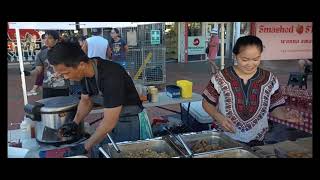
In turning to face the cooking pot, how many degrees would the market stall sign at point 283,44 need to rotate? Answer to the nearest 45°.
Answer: approximately 45° to its right

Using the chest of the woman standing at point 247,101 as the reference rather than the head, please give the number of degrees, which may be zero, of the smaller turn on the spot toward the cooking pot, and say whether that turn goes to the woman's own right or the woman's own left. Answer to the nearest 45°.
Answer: approximately 90° to the woman's own right

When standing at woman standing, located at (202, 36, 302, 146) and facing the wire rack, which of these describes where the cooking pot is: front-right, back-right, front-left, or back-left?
front-left

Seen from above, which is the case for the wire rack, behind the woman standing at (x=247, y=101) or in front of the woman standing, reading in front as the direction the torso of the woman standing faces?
behind

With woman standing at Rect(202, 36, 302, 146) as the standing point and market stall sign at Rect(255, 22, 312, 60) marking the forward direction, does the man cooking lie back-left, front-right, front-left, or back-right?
back-left

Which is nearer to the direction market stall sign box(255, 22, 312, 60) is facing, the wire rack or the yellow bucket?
the yellow bucket

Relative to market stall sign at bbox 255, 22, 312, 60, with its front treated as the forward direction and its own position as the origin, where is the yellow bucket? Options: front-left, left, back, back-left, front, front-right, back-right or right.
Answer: front-right

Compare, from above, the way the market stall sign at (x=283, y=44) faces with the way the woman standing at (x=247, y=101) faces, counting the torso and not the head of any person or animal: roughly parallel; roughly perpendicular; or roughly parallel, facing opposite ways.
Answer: roughly parallel

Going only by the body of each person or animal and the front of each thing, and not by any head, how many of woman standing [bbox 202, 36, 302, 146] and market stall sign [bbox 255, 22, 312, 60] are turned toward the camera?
2

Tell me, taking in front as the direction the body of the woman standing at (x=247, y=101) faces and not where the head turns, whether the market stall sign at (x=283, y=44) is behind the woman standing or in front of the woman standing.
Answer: behind

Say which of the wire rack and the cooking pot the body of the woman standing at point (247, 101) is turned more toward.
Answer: the cooking pot

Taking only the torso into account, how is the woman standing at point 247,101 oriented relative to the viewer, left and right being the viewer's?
facing the viewer

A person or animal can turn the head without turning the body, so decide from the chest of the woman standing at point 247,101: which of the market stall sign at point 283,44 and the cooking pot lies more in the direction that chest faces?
the cooking pot

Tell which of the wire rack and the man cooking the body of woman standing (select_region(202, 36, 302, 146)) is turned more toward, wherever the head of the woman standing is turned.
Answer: the man cooking
